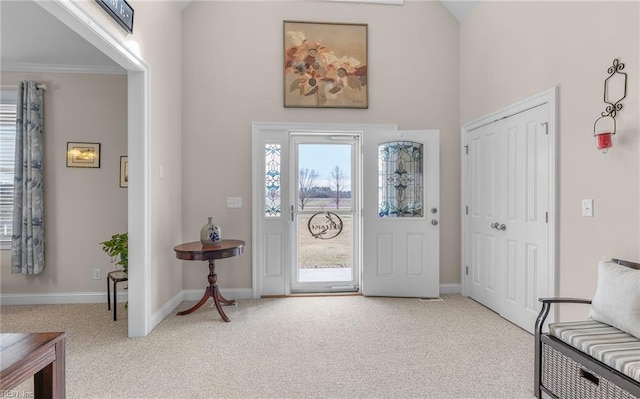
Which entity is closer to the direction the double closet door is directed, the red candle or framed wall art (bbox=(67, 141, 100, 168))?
the framed wall art

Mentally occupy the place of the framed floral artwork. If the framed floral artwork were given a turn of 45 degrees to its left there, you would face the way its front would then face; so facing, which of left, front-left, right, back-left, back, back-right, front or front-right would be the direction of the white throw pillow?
front

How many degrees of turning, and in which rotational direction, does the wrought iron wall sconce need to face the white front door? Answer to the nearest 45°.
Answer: approximately 45° to its right

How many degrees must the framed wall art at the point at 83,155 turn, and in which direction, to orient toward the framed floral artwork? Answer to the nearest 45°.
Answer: approximately 45° to its left

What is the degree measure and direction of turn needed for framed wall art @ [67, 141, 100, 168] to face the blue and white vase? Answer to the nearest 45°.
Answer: approximately 45° to its left

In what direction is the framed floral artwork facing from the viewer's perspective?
toward the camera

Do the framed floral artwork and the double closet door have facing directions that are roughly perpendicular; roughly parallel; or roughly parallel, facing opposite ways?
roughly perpendicular

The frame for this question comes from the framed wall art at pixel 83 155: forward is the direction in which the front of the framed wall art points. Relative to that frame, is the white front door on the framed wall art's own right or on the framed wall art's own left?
on the framed wall art's own left

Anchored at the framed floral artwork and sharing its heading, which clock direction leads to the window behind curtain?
The window behind curtain is roughly at 3 o'clock from the framed floral artwork.

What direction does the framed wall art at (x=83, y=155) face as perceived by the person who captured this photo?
facing the viewer

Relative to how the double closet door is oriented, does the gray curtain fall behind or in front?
in front

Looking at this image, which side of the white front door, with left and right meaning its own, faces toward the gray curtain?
right

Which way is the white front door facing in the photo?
toward the camera

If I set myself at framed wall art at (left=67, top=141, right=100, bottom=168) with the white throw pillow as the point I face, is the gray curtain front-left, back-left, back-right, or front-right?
back-right

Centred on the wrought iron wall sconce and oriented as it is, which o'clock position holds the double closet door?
The double closet door is roughly at 3 o'clock from the wrought iron wall sconce.

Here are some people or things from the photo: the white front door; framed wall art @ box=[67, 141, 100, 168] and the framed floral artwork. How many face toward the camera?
3
